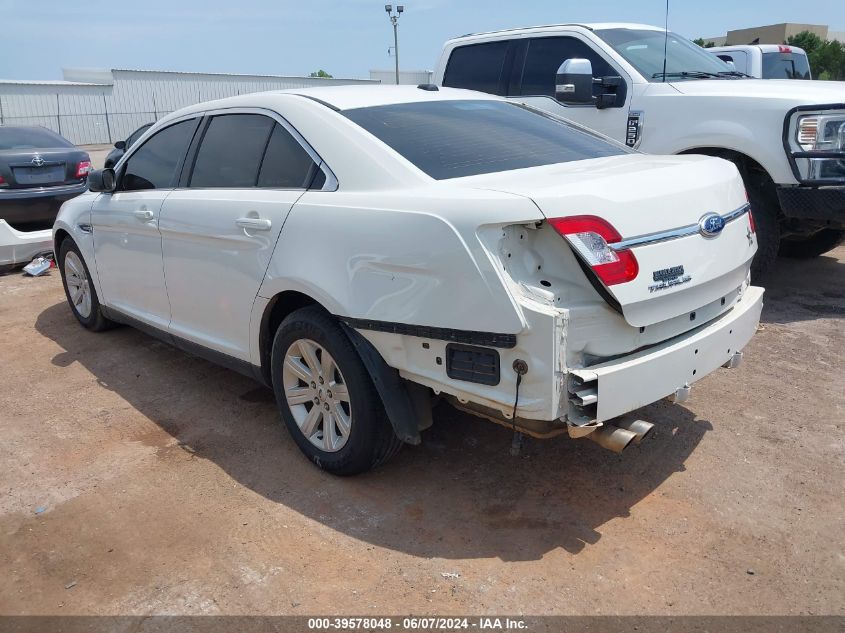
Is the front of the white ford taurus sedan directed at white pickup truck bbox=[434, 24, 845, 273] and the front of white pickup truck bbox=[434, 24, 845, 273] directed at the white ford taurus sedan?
no

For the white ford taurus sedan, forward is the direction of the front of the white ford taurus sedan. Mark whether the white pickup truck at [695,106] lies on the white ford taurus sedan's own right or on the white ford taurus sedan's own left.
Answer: on the white ford taurus sedan's own right

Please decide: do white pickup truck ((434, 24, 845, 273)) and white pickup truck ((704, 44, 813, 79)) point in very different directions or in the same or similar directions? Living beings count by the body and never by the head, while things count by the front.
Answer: very different directions

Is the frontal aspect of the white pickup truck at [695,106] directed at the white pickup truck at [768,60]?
no

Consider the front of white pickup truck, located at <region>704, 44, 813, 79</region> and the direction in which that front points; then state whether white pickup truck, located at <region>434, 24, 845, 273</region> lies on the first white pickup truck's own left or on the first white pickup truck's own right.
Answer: on the first white pickup truck's own left

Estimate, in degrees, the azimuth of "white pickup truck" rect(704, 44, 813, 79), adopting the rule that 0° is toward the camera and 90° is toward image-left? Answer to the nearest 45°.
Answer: approximately 135°

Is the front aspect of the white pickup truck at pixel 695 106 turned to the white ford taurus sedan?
no

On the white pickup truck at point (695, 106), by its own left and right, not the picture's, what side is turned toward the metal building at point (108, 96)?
back

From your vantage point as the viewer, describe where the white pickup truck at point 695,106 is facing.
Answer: facing the viewer and to the right of the viewer

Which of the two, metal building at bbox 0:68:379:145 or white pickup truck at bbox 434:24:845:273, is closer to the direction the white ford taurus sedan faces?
the metal building

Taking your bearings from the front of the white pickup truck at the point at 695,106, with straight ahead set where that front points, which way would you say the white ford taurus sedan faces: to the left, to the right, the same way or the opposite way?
the opposite way

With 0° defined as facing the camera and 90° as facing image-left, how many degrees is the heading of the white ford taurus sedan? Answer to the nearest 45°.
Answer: approximately 135°

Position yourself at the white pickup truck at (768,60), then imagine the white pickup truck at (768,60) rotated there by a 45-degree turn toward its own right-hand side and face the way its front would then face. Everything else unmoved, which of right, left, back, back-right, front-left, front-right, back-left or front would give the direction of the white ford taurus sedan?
back
